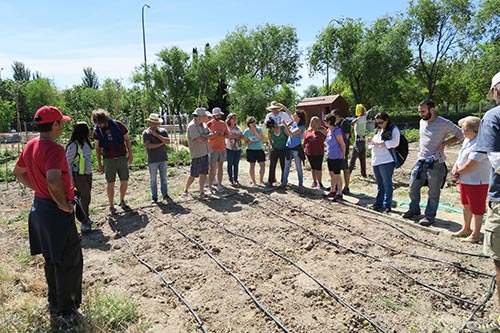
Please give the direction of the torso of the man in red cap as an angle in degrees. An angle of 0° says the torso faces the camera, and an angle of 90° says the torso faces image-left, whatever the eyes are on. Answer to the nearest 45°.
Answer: approximately 225°

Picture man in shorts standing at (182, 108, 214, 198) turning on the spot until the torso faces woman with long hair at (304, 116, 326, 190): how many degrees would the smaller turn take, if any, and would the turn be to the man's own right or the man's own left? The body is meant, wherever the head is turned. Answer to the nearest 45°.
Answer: approximately 45° to the man's own left

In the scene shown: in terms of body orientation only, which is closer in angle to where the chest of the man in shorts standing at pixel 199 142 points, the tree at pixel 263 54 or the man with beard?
the man with beard

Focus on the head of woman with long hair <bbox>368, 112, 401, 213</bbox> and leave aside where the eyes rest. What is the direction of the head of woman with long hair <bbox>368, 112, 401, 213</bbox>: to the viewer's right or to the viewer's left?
to the viewer's left

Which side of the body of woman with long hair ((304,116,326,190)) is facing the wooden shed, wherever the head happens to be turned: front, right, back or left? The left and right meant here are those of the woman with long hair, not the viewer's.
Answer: back

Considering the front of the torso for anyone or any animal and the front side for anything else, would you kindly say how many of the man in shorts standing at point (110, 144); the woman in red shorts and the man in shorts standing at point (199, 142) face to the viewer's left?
1

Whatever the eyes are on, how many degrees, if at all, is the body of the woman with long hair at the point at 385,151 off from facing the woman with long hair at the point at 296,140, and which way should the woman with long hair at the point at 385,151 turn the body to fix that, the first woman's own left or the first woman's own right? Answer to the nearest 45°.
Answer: approximately 90° to the first woman's own right

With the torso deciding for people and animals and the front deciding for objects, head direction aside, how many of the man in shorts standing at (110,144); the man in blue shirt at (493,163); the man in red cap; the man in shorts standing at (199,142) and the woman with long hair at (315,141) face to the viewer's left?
1

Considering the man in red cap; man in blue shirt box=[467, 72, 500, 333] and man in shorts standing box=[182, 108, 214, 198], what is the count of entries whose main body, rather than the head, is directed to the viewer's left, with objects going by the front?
1

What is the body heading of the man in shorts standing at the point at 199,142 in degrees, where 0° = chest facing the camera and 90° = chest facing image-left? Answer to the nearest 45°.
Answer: approximately 315°

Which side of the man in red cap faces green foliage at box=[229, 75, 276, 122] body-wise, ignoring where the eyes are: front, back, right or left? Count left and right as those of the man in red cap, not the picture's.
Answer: front

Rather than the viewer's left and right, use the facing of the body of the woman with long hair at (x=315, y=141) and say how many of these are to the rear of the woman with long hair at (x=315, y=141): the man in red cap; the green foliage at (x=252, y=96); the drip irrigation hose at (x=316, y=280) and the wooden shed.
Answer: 2

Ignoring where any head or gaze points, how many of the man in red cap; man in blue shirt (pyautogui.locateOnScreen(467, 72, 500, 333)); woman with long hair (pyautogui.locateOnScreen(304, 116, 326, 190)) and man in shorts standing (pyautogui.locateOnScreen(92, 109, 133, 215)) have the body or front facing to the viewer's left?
1

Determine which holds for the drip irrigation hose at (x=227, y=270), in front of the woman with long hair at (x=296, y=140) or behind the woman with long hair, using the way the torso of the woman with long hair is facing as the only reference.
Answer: in front

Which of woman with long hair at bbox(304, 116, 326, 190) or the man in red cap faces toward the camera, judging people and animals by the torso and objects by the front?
the woman with long hair

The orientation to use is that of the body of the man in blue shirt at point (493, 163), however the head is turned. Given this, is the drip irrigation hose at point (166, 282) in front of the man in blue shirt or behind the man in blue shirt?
in front
